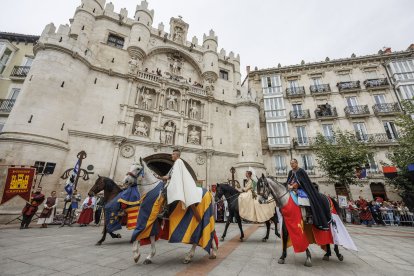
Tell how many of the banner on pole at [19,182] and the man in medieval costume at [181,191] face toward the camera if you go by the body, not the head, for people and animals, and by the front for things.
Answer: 1

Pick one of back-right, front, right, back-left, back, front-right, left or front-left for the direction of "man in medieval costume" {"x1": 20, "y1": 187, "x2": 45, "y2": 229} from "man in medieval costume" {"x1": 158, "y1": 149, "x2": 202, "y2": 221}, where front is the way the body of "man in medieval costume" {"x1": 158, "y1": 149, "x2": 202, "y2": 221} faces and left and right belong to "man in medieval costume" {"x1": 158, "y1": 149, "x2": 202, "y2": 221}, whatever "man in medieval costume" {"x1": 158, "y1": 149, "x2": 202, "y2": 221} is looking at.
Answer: front-right

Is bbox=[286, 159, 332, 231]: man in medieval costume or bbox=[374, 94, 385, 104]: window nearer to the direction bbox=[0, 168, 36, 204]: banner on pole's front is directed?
the man in medieval costume

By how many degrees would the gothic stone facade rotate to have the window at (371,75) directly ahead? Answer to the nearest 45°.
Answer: approximately 45° to its left

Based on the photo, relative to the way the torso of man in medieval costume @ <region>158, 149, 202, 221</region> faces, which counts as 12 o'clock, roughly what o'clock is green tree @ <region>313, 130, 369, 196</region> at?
The green tree is roughly at 5 o'clock from the man in medieval costume.

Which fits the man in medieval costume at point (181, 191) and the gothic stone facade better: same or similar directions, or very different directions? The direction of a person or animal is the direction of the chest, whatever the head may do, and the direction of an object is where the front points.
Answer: very different directions

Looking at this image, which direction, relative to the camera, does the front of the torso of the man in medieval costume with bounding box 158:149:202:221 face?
to the viewer's left

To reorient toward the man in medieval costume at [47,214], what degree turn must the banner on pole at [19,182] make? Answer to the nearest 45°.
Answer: approximately 45° to its left

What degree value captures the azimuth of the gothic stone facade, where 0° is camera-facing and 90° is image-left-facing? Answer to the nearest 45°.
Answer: approximately 315°

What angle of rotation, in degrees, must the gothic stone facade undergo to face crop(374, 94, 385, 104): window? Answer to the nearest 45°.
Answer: approximately 45° to its left
